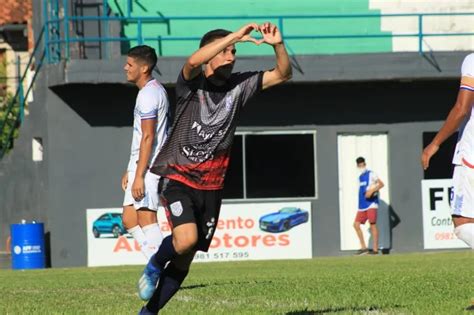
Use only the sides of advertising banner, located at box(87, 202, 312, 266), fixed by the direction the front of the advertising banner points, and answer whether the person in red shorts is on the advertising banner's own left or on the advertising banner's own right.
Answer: on the advertising banner's own left

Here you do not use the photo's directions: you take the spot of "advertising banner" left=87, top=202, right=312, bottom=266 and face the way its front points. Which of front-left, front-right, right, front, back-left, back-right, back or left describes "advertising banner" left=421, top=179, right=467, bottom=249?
left

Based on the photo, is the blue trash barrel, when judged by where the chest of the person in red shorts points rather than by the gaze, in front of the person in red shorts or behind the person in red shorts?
in front

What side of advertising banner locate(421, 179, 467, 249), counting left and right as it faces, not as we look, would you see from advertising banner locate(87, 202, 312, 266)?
right

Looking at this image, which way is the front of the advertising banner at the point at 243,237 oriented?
toward the camera

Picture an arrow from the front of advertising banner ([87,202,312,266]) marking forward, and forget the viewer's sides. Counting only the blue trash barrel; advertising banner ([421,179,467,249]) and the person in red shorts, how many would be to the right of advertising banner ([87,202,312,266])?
1

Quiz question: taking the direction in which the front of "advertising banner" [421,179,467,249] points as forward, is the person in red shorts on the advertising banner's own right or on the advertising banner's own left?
on the advertising banner's own right

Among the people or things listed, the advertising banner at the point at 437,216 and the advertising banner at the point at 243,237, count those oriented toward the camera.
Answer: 2

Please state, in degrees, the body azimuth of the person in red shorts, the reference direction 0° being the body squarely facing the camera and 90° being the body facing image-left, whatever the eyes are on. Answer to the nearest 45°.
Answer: approximately 45°

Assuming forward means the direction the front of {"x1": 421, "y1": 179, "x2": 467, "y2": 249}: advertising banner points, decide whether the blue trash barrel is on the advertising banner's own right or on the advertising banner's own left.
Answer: on the advertising banner's own right

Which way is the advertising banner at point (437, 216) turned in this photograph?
toward the camera
